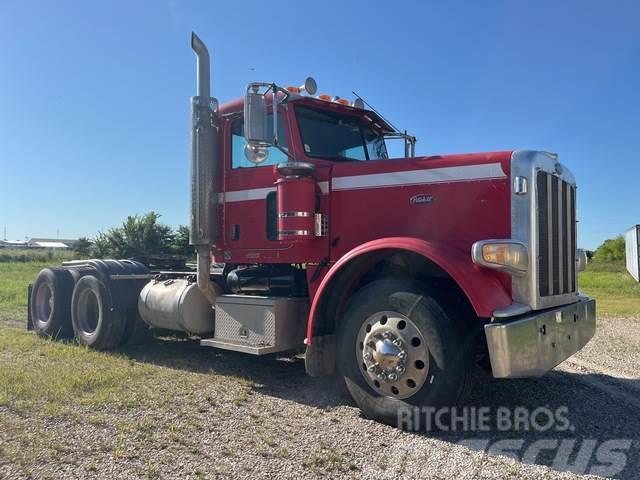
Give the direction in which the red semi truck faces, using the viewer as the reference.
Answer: facing the viewer and to the right of the viewer
